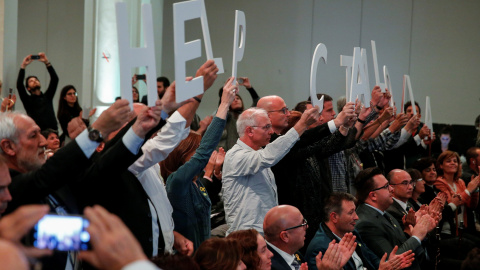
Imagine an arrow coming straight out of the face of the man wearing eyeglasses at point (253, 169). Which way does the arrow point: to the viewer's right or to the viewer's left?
to the viewer's right

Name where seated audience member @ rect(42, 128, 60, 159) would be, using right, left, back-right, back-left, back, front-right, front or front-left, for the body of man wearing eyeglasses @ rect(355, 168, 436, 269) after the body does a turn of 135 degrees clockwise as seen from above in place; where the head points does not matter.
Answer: front-right

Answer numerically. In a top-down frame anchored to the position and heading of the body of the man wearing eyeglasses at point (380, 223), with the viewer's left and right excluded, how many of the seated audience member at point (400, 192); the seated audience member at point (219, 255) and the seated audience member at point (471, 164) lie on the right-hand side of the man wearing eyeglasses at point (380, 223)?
1

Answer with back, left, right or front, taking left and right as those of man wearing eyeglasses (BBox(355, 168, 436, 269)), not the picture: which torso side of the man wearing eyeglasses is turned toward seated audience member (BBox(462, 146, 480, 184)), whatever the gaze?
left

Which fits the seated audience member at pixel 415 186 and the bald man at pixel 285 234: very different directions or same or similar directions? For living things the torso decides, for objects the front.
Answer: same or similar directions
